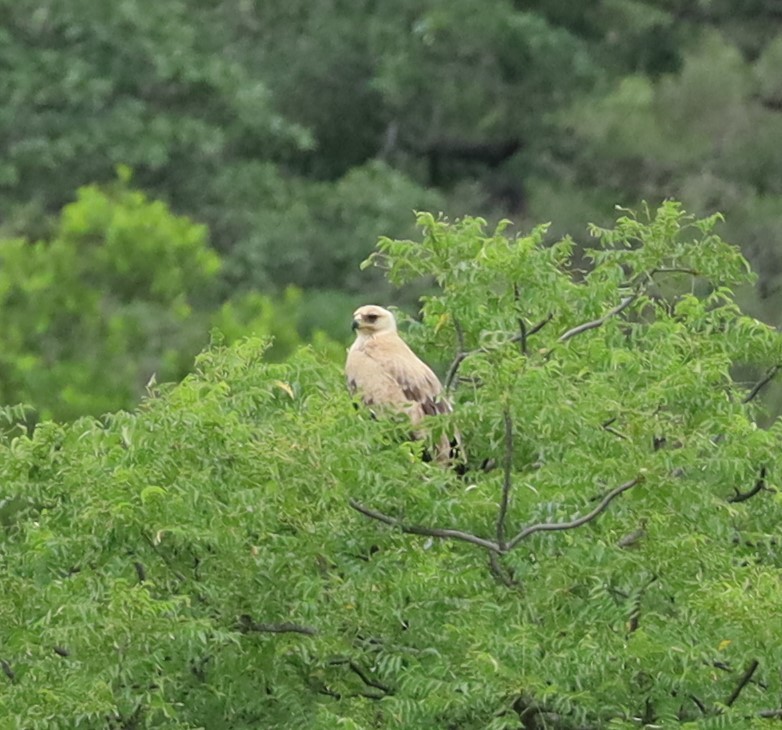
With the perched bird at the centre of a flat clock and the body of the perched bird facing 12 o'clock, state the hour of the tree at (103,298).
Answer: The tree is roughly at 4 o'clock from the perched bird.

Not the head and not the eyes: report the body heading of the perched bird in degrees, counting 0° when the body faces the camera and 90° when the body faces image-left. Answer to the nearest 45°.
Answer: approximately 45°
